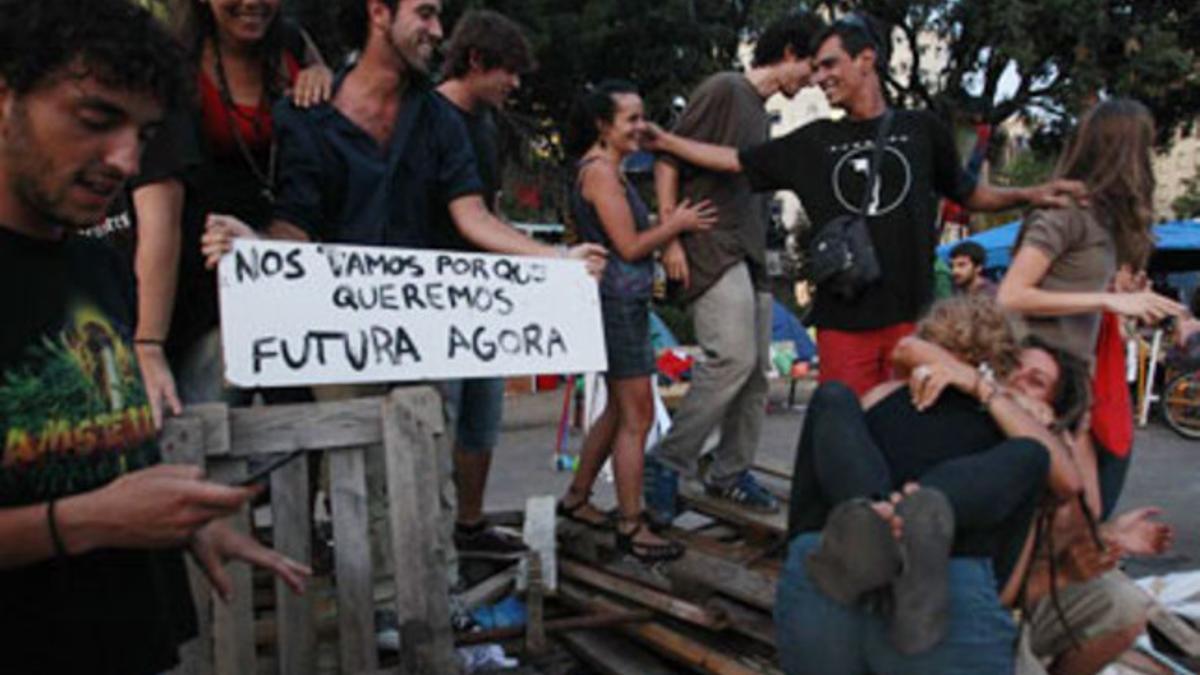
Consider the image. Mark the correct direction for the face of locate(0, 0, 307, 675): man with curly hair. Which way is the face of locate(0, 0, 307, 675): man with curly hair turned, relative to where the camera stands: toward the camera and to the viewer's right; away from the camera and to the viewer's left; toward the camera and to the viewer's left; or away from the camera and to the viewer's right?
toward the camera and to the viewer's right

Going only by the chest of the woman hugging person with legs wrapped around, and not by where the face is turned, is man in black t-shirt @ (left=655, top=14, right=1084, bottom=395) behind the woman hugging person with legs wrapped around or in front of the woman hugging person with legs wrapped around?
behind

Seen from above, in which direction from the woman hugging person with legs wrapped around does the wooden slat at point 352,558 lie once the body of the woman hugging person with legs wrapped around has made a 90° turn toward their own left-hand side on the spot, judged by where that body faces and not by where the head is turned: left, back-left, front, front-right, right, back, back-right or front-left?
back

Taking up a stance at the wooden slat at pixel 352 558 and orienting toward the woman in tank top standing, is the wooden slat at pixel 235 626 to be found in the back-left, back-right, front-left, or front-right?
back-left

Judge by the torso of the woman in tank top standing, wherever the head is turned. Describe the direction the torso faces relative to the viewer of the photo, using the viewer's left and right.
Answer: facing to the right of the viewer

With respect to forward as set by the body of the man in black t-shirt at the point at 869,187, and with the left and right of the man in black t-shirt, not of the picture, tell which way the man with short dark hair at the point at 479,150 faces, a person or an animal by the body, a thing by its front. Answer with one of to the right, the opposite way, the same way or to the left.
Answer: to the left
